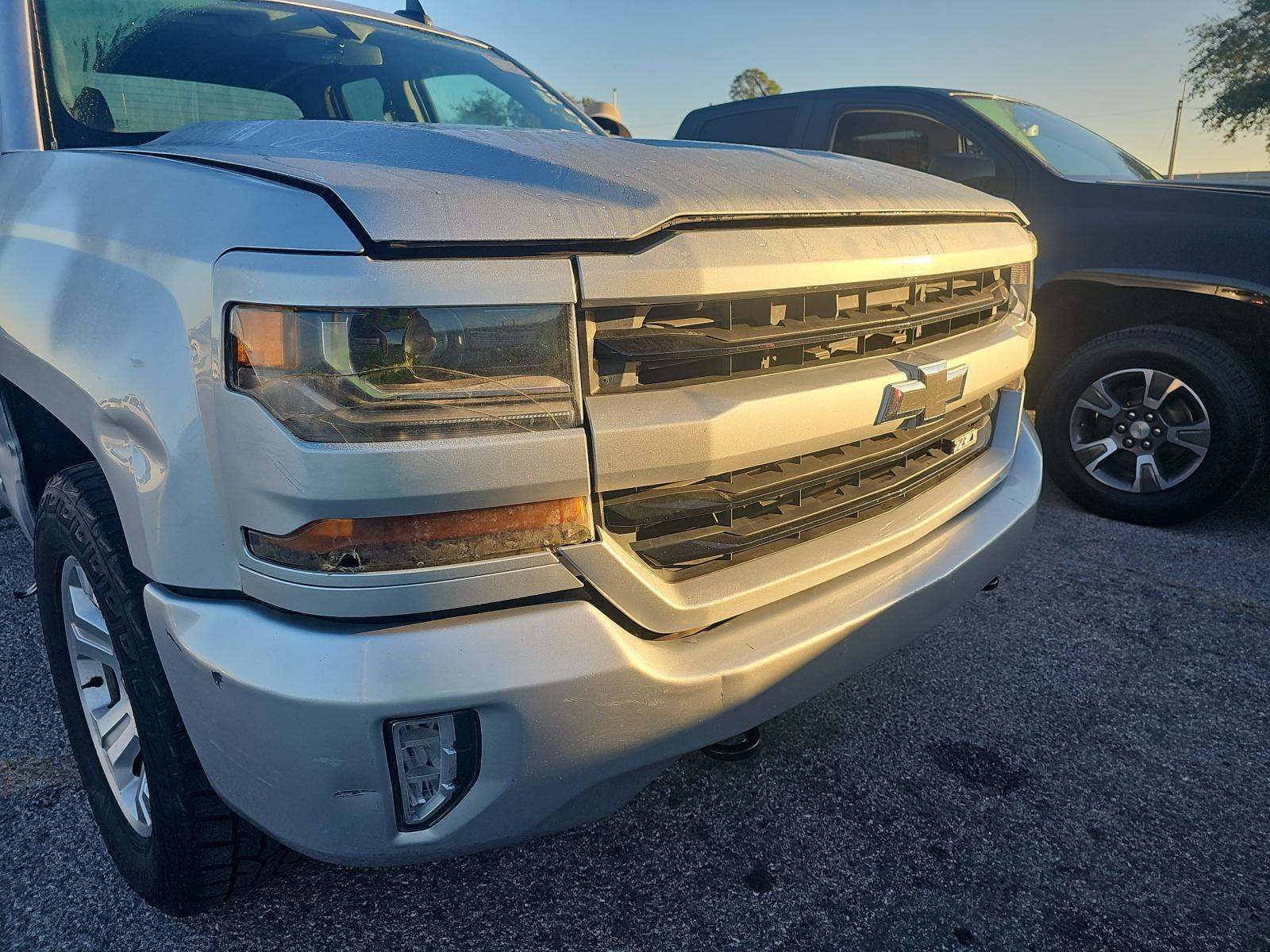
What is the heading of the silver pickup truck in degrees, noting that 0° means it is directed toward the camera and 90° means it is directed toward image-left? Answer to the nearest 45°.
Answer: approximately 315°

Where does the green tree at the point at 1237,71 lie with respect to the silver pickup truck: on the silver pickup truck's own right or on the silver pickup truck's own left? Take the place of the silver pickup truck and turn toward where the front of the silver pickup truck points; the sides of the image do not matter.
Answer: on the silver pickup truck's own left

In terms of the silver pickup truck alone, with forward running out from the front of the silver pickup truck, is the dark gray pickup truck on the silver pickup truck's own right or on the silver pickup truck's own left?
on the silver pickup truck's own left
